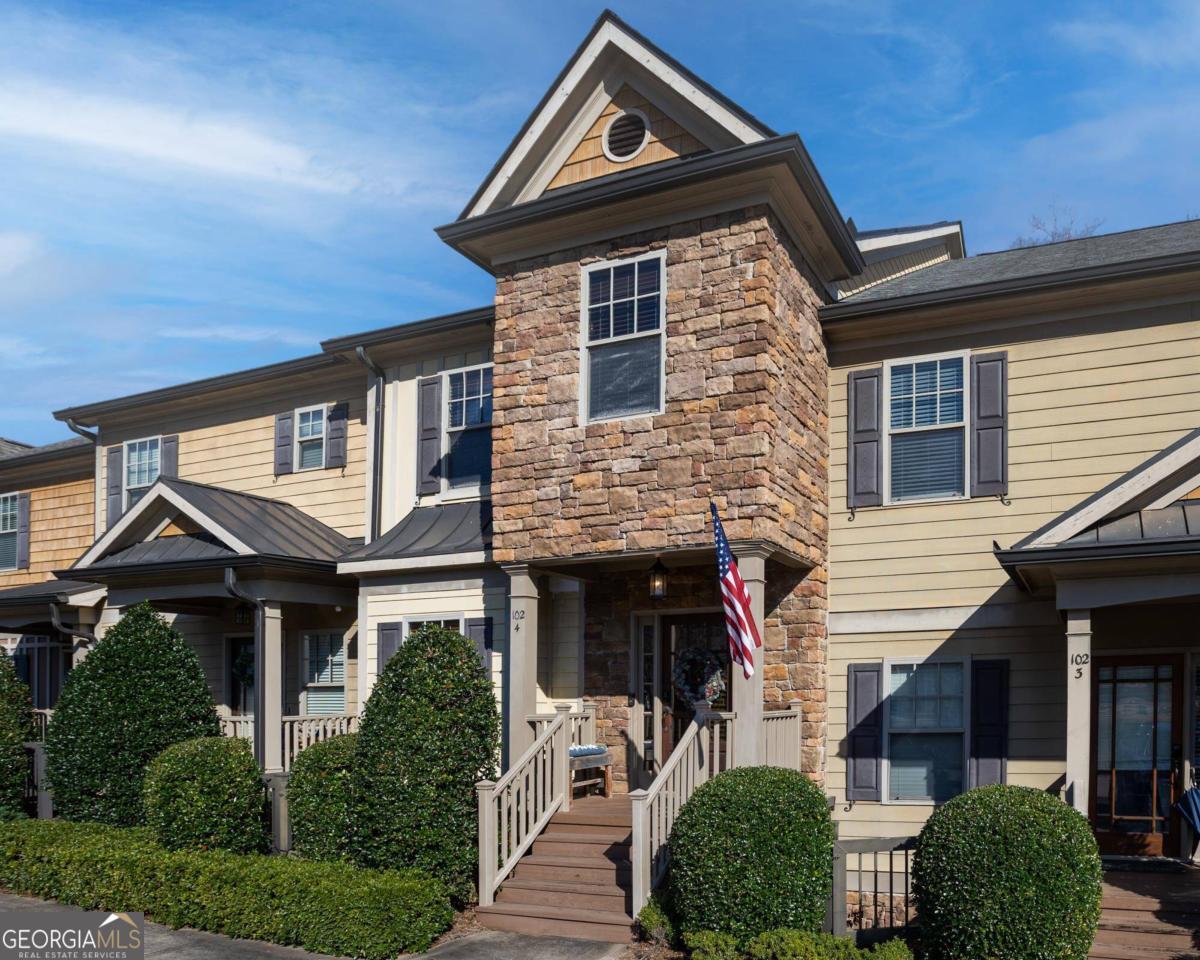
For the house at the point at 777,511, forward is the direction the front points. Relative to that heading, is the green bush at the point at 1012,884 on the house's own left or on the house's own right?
on the house's own left

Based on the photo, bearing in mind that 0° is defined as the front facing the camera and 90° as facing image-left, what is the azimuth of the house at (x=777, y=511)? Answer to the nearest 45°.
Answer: approximately 45°

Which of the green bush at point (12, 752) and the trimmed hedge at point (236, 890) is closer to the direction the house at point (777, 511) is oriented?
the trimmed hedge

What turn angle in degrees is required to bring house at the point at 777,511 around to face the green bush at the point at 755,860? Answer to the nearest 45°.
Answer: approximately 45° to its left

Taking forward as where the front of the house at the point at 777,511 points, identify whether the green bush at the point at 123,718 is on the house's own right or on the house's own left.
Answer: on the house's own right
